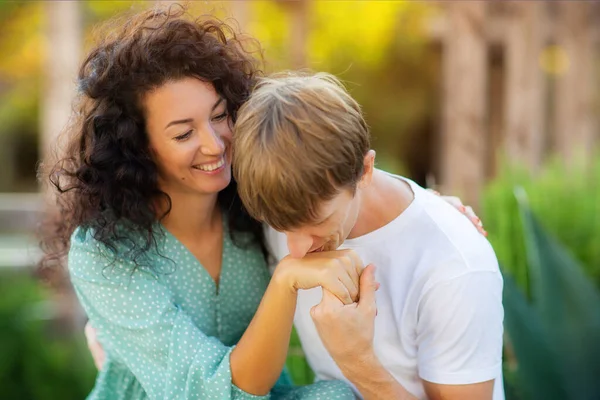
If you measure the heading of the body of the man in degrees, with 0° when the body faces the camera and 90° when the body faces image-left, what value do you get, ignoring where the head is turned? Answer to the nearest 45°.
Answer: approximately 45°

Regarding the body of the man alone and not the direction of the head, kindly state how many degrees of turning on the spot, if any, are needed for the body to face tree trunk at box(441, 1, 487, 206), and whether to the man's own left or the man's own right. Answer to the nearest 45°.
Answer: approximately 135° to the man's own right

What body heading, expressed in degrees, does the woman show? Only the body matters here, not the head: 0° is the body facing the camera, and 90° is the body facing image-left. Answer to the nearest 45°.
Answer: approximately 315°

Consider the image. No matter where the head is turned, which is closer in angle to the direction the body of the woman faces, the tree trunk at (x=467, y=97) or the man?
the man

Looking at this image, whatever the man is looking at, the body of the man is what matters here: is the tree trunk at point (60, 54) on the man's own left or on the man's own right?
on the man's own right

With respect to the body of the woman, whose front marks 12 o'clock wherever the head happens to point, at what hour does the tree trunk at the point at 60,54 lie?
The tree trunk is roughly at 7 o'clock from the woman.

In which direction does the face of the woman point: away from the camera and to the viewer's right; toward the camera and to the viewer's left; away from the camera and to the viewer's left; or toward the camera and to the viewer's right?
toward the camera and to the viewer's right

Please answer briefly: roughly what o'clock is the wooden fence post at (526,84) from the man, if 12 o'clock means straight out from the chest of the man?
The wooden fence post is roughly at 5 o'clock from the man.

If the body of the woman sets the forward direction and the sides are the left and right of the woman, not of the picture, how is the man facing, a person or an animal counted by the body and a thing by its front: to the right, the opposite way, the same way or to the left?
to the right

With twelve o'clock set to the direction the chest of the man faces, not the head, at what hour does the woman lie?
The woman is roughly at 2 o'clock from the man.
